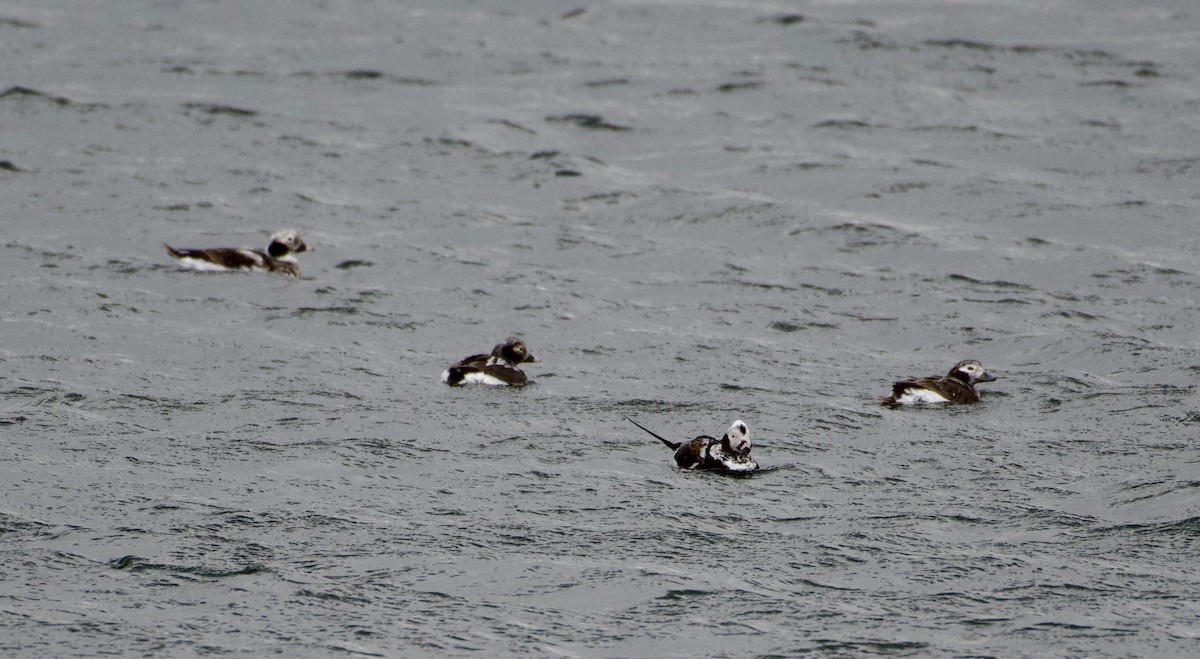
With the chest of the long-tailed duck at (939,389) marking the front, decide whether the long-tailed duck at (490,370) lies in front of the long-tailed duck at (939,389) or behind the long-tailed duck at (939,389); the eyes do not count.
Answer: behind

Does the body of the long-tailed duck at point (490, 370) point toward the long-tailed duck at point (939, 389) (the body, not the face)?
yes

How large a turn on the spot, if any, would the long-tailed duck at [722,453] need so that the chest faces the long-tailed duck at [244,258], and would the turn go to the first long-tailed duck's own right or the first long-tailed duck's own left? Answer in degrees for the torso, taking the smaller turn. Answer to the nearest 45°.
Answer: approximately 135° to the first long-tailed duck's own left

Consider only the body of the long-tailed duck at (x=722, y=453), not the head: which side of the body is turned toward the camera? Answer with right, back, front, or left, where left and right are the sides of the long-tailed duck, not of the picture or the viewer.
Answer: right

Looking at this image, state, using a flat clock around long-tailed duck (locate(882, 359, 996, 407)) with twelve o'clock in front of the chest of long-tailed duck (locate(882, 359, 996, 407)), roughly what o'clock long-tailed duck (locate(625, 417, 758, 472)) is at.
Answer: long-tailed duck (locate(625, 417, 758, 472)) is roughly at 4 o'clock from long-tailed duck (locate(882, 359, 996, 407)).

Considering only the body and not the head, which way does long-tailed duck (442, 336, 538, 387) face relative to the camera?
to the viewer's right

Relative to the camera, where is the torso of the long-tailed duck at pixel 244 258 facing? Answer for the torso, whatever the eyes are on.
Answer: to the viewer's right

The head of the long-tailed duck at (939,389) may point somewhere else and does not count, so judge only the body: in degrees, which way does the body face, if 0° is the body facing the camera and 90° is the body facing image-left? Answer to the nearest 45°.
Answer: approximately 270°
